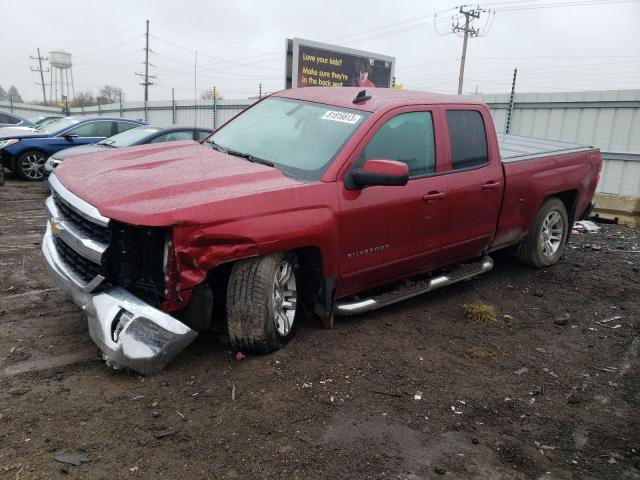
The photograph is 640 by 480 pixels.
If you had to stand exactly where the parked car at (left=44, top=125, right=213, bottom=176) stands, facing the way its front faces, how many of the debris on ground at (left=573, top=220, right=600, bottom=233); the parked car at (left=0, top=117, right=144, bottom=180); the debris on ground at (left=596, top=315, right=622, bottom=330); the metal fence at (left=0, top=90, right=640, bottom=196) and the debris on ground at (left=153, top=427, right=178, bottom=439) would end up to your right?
1

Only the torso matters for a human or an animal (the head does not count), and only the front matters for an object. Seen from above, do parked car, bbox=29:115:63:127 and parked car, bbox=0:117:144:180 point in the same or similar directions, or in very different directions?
same or similar directions

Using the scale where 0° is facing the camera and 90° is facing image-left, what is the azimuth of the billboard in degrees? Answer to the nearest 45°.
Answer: approximately 315°

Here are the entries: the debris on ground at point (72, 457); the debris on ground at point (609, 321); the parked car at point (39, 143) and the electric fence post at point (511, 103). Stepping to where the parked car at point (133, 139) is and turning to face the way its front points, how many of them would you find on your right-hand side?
1

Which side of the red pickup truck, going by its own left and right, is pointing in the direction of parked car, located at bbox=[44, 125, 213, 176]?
right

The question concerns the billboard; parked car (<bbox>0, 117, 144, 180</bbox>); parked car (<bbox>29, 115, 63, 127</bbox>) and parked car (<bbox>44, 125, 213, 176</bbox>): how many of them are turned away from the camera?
0

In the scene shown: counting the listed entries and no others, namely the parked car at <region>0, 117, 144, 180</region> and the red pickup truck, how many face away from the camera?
0

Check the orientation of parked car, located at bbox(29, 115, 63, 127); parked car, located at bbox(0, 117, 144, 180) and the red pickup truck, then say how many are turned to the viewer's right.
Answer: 0

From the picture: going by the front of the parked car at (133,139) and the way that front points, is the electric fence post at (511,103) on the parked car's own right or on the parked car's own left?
on the parked car's own left

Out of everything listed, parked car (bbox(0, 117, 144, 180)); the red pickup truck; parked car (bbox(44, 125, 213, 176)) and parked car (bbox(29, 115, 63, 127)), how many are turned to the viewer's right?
0

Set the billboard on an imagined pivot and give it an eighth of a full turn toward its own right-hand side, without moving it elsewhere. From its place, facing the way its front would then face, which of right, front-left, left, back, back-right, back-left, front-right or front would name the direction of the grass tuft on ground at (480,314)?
front

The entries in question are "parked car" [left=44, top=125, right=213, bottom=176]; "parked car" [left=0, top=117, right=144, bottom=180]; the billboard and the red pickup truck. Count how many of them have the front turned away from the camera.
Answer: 0

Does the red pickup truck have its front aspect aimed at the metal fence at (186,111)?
no

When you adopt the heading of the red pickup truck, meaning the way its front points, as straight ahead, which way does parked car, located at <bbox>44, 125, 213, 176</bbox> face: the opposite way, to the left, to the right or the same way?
the same way

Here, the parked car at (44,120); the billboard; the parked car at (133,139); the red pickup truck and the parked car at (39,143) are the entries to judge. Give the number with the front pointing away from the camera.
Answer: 0

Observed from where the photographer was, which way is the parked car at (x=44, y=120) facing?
facing the viewer and to the left of the viewer

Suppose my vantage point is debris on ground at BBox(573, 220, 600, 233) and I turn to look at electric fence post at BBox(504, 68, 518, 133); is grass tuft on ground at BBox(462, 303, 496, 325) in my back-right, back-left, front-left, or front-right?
back-left

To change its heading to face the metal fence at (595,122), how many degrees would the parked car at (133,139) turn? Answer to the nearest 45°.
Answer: approximately 135° to its left

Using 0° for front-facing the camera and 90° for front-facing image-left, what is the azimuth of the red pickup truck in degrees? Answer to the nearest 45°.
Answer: approximately 45°

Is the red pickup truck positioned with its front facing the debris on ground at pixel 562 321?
no
